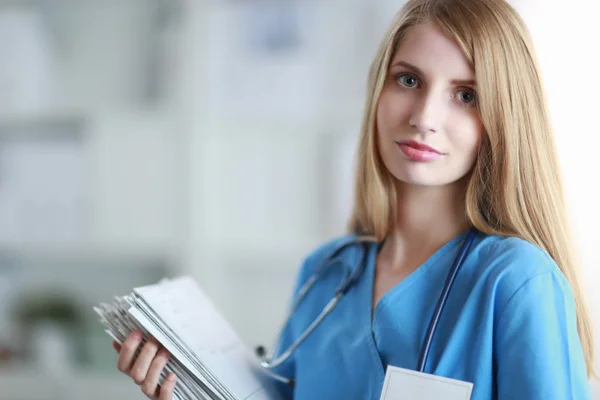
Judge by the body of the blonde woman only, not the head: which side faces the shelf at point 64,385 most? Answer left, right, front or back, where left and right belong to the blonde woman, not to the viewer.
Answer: right

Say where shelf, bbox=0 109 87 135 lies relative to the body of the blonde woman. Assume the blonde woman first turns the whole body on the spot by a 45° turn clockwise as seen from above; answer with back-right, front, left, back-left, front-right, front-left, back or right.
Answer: front-right

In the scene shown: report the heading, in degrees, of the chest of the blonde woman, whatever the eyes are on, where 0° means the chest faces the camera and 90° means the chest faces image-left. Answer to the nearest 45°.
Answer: approximately 45°
